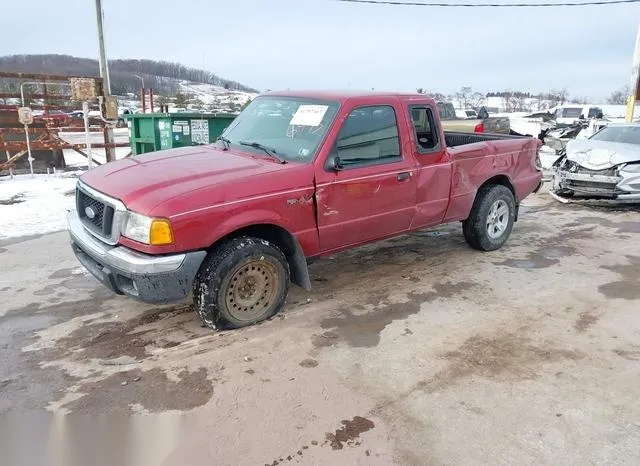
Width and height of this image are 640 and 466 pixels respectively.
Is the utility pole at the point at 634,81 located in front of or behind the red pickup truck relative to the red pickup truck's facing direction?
behind

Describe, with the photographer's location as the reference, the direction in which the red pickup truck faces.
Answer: facing the viewer and to the left of the viewer

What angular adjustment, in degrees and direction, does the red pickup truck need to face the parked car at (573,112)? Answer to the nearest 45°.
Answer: approximately 180°

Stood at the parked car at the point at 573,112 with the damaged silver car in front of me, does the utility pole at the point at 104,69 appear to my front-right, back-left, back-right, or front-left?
front-right

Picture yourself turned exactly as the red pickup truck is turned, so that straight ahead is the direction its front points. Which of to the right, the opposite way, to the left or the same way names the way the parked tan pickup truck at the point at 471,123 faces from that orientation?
to the right

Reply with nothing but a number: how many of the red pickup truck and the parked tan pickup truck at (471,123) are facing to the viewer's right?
0

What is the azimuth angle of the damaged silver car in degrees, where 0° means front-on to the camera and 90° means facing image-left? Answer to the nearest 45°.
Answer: approximately 45°

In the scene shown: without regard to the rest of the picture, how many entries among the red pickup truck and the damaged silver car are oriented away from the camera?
0

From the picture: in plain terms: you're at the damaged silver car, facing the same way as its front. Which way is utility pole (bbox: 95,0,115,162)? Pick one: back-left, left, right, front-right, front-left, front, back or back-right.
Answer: front-right

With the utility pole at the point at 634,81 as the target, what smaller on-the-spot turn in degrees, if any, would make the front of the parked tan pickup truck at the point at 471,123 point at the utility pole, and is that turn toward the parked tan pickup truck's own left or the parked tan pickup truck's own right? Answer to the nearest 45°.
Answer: approximately 90° to the parked tan pickup truck's own right

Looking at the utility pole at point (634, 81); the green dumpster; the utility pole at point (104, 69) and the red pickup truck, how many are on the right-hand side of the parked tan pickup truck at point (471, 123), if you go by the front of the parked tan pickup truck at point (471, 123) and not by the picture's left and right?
1

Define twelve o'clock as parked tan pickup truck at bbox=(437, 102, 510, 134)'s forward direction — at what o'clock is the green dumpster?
The green dumpster is roughly at 9 o'clock from the parked tan pickup truck.

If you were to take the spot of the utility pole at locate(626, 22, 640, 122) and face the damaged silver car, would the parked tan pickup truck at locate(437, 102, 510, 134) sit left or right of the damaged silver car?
right

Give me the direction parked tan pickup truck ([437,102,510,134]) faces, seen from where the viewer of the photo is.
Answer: facing away from the viewer and to the left of the viewer
